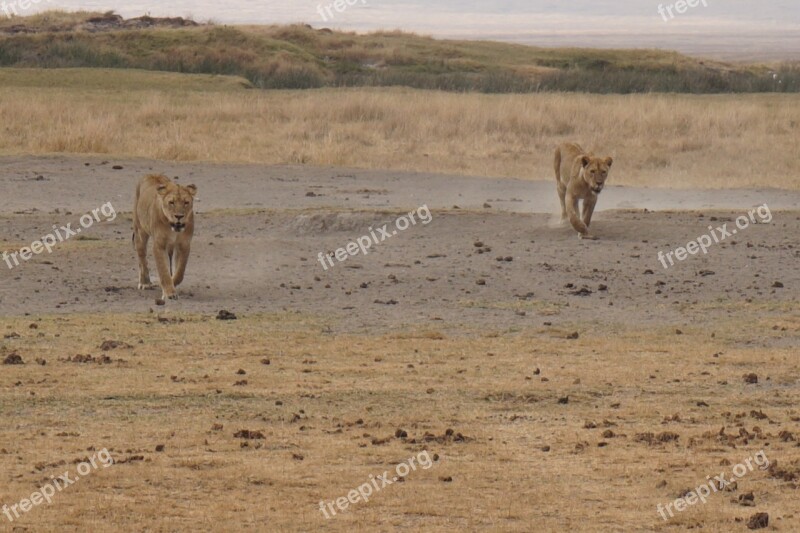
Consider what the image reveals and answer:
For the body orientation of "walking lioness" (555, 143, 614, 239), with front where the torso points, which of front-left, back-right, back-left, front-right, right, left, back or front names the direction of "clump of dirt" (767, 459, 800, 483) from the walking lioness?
front-right

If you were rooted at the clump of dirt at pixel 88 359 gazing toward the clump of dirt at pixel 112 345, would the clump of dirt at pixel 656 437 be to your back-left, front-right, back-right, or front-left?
back-right

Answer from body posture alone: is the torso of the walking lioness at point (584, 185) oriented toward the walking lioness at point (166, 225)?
no

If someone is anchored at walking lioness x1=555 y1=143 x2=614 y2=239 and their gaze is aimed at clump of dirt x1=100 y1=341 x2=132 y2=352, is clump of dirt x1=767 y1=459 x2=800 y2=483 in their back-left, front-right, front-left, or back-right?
front-left

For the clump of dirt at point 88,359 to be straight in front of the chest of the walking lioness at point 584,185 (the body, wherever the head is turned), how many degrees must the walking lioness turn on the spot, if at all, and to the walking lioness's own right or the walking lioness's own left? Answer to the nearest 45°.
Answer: approximately 90° to the walking lioness's own right

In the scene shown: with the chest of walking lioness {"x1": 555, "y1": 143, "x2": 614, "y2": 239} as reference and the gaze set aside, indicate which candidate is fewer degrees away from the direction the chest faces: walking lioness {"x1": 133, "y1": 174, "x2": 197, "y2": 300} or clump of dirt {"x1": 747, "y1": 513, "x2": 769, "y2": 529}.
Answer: the clump of dirt

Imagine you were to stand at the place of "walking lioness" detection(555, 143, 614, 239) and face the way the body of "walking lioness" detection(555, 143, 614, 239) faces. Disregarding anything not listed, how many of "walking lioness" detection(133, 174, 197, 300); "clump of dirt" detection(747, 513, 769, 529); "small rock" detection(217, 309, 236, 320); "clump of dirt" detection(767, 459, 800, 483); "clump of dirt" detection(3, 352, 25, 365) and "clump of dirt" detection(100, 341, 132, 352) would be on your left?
0

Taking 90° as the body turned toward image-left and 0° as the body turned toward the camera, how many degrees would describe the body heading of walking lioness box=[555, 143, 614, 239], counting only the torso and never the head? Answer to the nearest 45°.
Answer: approximately 315°

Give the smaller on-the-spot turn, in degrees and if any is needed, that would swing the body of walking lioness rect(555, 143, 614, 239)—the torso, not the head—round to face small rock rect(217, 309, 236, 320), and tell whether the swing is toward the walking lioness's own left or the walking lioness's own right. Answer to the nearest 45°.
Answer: approximately 90° to the walking lioness's own right

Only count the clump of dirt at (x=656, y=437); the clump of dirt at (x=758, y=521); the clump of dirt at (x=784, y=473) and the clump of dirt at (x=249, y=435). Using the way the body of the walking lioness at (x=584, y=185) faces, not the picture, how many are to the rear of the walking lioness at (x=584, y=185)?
0

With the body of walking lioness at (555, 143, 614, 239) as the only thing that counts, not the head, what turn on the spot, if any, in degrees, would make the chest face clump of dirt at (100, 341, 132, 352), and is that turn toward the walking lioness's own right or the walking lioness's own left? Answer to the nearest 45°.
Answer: approximately 90° to the walking lioness's own right

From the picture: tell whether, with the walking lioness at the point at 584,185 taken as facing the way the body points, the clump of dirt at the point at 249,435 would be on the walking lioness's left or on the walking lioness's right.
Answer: on the walking lioness's right

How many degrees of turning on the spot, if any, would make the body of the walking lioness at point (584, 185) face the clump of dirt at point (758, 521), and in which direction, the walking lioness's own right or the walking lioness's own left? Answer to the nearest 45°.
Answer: approximately 45° to the walking lioness's own right

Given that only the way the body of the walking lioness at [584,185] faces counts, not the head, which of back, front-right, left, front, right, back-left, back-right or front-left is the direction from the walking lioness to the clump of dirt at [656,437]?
front-right

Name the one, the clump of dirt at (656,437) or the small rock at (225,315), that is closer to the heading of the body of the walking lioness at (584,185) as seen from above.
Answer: the clump of dirt

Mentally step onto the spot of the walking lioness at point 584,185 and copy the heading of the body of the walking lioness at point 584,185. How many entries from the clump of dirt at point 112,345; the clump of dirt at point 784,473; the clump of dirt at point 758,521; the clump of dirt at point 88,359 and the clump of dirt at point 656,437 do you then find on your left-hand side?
0

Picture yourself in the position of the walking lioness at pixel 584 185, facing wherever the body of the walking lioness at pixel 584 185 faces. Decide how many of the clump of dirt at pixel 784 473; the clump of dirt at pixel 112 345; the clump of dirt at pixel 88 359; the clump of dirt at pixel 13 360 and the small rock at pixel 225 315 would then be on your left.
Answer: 0
